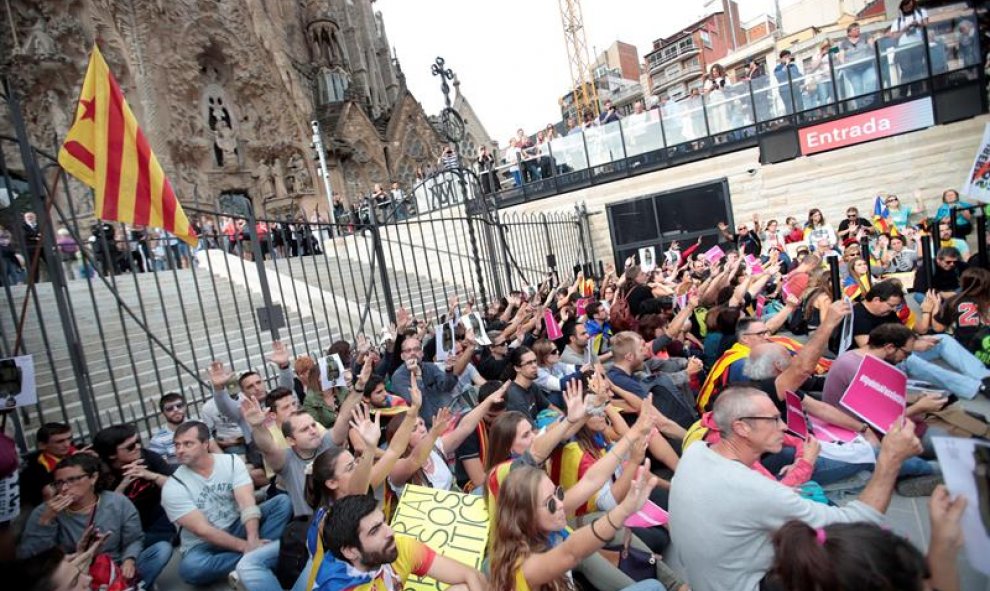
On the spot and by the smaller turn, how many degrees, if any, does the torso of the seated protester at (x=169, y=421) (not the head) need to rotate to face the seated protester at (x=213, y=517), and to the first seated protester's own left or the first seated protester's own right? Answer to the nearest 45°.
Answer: approximately 45° to the first seated protester's own right

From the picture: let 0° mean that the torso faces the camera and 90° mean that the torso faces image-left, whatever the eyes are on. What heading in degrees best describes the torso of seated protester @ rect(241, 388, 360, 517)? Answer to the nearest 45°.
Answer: approximately 315°

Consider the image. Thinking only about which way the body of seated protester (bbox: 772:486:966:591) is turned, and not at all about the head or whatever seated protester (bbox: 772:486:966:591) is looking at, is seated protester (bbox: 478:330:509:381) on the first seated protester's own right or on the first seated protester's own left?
on the first seated protester's own left

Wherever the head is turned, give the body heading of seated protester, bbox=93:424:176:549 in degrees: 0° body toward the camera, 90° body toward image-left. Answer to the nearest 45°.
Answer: approximately 315°

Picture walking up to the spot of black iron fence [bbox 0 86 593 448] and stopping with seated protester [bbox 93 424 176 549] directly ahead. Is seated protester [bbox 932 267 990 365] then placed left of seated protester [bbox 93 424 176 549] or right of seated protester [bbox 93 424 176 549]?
left

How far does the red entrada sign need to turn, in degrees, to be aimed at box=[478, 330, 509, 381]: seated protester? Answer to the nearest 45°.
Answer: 0° — it already faces them

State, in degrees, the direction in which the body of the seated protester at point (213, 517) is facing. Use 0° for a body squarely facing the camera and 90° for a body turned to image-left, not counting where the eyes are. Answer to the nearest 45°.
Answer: approximately 315°
